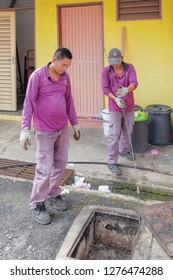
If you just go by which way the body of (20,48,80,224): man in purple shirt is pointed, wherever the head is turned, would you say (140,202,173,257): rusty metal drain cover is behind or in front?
in front

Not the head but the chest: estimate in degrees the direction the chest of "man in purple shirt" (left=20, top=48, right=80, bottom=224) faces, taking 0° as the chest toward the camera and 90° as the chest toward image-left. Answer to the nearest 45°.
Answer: approximately 315°

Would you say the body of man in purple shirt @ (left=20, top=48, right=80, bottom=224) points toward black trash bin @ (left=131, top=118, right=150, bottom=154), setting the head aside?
no

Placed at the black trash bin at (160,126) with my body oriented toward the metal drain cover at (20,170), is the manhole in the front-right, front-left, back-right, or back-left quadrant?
front-left

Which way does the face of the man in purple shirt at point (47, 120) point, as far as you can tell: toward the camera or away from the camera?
toward the camera

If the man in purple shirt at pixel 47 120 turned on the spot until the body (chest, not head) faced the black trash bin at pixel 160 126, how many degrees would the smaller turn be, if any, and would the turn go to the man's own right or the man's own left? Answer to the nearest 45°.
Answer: approximately 90° to the man's own left

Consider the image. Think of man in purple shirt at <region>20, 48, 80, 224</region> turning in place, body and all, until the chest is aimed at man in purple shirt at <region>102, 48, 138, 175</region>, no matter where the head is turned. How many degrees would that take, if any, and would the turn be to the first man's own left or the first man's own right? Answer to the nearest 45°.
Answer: approximately 90° to the first man's own left

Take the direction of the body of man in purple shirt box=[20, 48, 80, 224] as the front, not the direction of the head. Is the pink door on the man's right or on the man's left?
on the man's left
